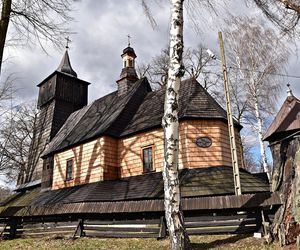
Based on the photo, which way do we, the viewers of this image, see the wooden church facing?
facing away from the viewer and to the left of the viewer
